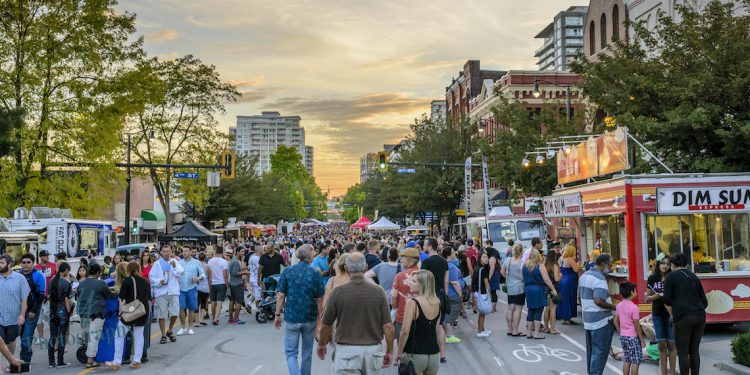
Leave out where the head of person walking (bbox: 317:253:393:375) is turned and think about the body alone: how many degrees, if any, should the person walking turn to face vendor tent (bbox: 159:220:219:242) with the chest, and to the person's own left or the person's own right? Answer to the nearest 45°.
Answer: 0° — they already face it

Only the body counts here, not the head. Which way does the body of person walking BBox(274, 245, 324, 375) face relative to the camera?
away from the camera

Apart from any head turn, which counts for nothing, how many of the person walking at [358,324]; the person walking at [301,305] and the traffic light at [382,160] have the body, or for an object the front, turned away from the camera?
2

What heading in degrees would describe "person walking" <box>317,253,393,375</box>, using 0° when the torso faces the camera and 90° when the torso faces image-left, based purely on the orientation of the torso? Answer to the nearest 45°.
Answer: approximately 180°

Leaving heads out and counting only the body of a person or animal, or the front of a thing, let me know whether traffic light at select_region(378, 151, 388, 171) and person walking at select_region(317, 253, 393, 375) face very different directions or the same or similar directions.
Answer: very different directions

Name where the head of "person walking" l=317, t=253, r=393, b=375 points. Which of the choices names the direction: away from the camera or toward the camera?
away from the camera

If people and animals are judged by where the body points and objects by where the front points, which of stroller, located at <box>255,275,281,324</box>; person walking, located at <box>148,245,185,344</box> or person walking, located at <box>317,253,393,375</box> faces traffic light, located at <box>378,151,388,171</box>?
person walking, located at <box>317,253,393,375</box>

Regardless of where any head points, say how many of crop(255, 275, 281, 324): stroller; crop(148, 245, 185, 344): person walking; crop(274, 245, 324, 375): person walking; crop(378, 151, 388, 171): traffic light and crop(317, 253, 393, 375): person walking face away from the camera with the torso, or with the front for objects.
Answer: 2

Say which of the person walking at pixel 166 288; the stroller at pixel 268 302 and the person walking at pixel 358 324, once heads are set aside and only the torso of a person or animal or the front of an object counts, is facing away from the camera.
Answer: the person walking at pixel 358 324

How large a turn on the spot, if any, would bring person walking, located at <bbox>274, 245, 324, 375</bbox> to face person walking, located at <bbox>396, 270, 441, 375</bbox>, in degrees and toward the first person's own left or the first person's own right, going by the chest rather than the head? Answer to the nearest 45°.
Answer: approximately 135° to the first person's own right
